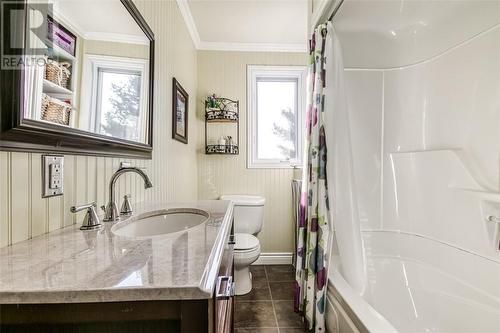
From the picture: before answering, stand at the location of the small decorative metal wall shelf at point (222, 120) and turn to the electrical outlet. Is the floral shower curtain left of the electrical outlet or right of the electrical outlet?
left

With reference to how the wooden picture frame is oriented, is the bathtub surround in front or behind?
in front

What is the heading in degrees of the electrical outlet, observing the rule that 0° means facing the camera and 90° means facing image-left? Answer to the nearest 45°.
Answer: approximately 315°

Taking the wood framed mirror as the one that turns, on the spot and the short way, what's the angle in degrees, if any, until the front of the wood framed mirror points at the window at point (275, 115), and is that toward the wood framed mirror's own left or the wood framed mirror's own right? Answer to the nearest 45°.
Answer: approximately 90° to the wood framed mirror's own left

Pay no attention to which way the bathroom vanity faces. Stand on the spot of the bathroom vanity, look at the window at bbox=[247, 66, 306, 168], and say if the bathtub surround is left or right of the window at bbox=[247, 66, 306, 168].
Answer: right

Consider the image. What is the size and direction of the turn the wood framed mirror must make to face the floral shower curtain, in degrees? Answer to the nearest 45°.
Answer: approximately 45° to its left

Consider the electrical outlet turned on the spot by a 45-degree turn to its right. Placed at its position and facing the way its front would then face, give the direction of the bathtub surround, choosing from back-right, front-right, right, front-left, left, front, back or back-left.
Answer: left

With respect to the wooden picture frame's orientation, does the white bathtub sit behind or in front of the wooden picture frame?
in front

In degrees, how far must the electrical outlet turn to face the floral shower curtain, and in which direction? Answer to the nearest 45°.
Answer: approximately 45° to its left

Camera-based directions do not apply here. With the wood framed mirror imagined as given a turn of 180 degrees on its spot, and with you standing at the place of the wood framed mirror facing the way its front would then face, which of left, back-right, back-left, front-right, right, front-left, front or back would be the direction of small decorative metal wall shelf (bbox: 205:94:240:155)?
right

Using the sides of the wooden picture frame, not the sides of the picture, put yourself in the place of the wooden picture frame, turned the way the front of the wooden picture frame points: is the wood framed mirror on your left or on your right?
on your right

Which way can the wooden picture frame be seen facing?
to the viewer's right
